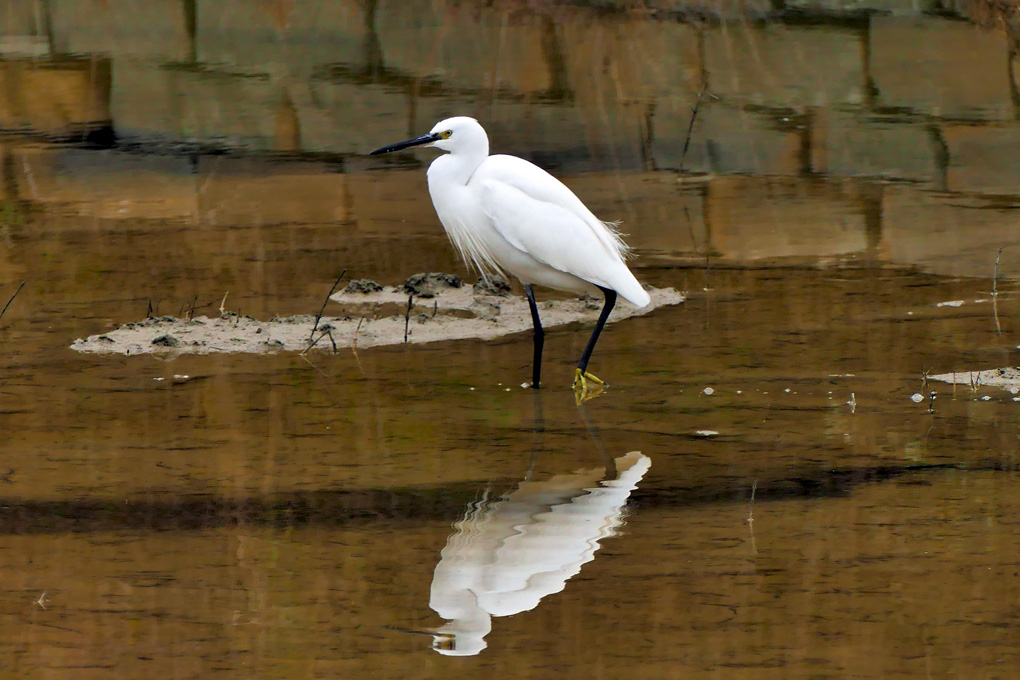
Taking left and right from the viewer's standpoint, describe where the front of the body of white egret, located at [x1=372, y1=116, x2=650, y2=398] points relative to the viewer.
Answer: facing to the left of the viewer

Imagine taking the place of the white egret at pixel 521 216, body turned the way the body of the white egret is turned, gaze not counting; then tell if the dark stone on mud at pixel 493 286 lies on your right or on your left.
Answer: on your right

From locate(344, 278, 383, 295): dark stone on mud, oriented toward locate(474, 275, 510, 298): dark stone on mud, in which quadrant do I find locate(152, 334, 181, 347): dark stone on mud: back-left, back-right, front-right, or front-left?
back-right

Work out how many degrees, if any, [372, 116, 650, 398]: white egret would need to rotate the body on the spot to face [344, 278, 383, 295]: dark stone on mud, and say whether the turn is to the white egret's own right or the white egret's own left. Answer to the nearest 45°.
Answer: approximately 45° to the white egret's own right

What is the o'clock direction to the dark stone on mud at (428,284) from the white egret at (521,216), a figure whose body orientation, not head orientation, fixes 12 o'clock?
The dark stone on mud is roughly at 2 o'clock from the white egret.

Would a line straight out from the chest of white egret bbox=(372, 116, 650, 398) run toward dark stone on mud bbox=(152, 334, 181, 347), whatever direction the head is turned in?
yes

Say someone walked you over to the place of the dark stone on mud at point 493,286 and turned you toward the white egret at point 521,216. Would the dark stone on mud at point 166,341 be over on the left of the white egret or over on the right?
right
